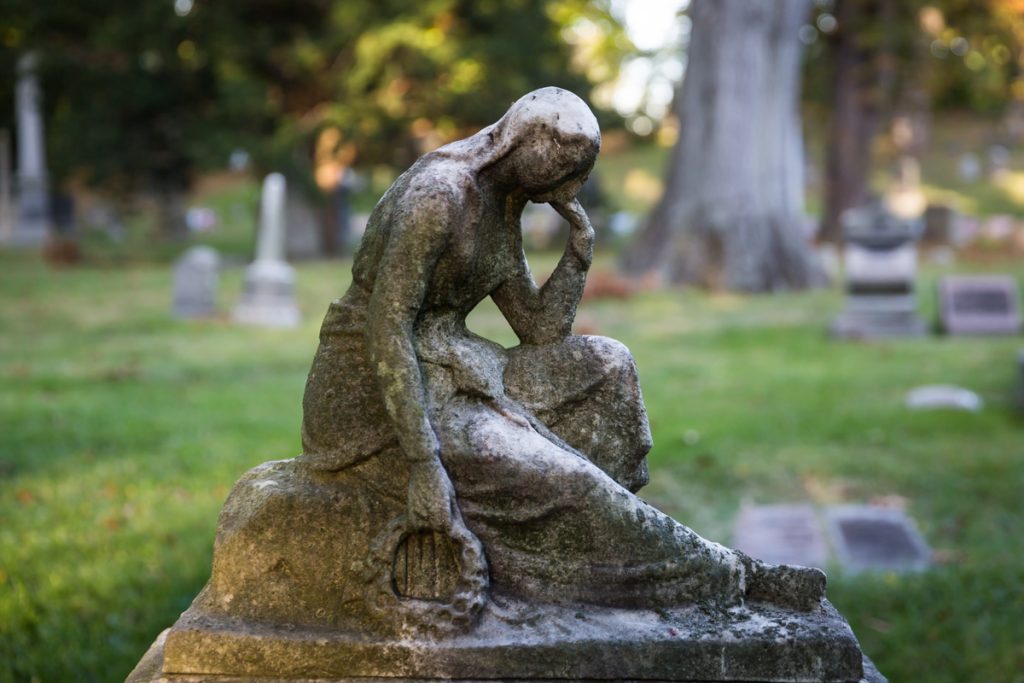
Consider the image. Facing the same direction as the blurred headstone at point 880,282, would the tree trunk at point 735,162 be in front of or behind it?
behind

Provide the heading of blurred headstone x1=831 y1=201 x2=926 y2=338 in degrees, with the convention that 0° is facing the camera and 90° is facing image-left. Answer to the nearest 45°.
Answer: approximately 0°

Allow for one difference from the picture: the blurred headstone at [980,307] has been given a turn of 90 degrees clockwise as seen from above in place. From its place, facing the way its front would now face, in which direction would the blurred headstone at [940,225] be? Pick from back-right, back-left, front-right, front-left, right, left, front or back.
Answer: right

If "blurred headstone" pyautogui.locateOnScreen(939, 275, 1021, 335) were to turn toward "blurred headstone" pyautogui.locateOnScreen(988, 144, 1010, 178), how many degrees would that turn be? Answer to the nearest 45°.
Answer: approximately 180°

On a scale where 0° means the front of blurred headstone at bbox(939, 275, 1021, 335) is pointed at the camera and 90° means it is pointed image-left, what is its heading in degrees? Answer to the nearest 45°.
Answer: approximately 0°

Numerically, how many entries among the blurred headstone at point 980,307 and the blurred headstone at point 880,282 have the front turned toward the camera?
2

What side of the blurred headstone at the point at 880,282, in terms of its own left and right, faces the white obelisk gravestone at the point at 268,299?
right

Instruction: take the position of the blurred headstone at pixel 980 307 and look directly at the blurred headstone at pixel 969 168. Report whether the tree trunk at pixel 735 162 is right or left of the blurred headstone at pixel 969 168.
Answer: left

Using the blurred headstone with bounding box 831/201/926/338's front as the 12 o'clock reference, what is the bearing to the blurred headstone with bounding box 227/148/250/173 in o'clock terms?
the blurred headstone with bounding box 227/148/250/173 is roughly at 4 o'clock from the blurred headstone with bounding box 831/201/926/338.

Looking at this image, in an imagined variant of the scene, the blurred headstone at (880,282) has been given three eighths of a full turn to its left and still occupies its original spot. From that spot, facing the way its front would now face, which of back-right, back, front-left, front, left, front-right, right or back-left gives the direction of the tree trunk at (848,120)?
front-left
